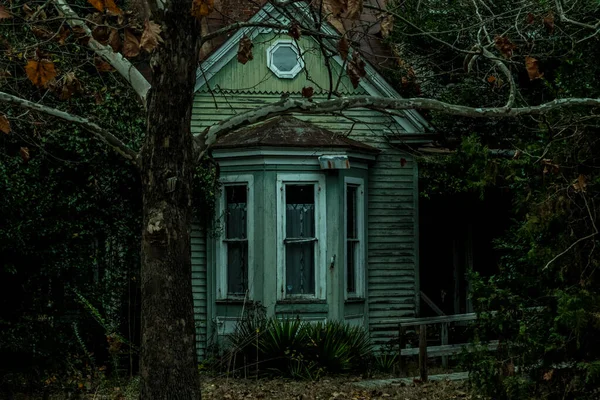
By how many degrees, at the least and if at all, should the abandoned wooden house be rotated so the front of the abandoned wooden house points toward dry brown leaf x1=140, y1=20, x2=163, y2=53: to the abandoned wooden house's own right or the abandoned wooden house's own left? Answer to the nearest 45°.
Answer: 0° — it already faces it

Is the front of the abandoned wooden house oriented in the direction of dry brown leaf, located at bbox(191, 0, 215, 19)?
yes

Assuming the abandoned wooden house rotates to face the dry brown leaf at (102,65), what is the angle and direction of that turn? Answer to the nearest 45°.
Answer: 0° — it already faces it

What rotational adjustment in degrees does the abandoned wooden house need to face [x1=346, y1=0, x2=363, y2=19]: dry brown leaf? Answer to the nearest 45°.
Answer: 0° — it already faces it

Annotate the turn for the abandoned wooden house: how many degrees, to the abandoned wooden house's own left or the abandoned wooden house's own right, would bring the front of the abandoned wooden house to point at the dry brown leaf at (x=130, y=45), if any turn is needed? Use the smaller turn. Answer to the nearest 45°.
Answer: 0° — it already faces it

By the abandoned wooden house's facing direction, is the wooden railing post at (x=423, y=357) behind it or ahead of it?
ahead

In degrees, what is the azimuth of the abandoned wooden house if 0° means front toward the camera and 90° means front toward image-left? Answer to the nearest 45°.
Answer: approximately 0°

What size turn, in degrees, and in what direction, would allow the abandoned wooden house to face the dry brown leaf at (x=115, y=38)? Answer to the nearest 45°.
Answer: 0° — it already faces it

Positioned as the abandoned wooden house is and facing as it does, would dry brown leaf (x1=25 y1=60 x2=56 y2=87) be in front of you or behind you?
in front

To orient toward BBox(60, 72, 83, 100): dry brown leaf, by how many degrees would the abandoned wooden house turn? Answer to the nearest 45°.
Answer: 0° — it already faces it

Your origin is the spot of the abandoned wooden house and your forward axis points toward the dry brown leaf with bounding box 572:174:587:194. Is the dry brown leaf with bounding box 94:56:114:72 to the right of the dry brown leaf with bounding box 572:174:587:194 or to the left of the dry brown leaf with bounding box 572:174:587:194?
right

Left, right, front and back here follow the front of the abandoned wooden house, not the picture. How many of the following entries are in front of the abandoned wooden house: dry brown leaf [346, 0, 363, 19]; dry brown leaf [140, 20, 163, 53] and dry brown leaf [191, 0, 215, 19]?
3

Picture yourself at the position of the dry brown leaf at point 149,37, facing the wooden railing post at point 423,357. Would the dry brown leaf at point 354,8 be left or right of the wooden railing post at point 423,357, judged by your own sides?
right
